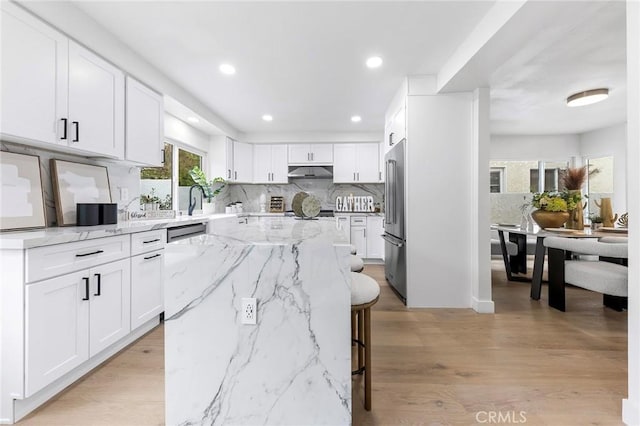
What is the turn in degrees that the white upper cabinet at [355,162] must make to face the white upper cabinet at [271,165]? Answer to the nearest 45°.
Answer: approximately 90° to its right

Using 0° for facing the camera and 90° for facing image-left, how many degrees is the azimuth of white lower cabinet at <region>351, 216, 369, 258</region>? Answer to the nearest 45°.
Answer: approximately 0°

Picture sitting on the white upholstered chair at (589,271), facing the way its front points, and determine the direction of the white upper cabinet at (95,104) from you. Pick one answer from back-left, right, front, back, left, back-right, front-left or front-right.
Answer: left

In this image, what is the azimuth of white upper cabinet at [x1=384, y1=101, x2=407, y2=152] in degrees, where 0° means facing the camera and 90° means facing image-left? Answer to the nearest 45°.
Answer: approximately 90°

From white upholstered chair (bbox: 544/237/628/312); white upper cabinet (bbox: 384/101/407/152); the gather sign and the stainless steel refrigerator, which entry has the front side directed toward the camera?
the gather sign

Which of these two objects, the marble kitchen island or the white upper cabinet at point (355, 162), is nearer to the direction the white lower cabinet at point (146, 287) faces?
the marble kitchen island

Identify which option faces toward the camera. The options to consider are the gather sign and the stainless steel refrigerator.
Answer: the gather sign

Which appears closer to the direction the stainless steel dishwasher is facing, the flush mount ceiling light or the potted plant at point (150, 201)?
the flush mount ceiling light

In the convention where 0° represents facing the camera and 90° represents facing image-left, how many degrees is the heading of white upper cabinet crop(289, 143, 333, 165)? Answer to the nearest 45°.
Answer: approximately 0°

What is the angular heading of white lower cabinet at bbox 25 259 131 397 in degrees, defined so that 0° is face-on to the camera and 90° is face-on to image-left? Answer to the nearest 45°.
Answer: approximately 315°

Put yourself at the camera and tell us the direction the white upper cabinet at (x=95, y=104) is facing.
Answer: facing the viewer and to the right of the viewer

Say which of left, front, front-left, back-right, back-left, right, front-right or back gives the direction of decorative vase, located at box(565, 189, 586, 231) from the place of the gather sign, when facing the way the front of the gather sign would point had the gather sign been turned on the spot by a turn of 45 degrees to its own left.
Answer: front

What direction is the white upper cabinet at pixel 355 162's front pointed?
toward the camera

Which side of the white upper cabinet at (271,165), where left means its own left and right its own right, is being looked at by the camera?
front

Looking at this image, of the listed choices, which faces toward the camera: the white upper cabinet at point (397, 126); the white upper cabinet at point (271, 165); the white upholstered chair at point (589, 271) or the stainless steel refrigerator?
the white upper cabinet at point (271, 165)

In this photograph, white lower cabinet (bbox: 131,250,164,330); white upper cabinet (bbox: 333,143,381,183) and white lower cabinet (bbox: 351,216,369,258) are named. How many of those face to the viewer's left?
0
